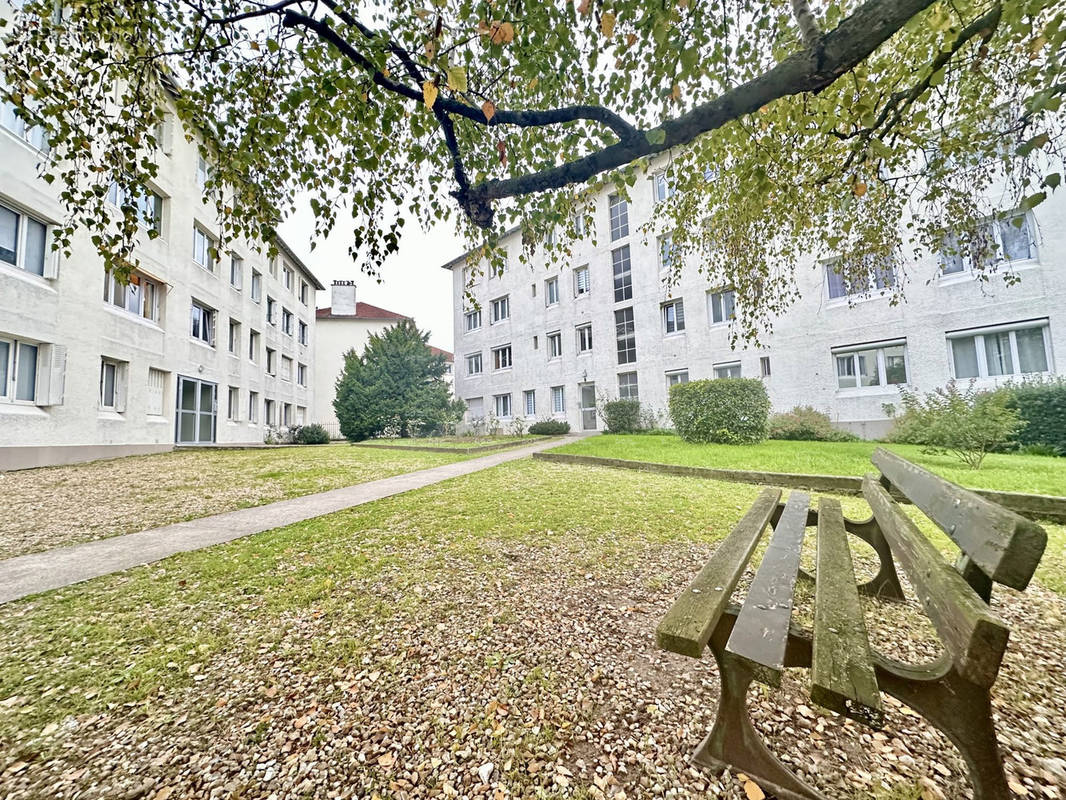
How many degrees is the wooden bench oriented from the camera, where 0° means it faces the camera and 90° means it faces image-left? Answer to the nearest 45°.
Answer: approximately 90°

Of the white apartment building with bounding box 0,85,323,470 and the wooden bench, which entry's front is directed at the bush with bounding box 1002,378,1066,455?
the white apartment building

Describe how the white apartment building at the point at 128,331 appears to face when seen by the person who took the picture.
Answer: facing the viewer and to the right of the viewer

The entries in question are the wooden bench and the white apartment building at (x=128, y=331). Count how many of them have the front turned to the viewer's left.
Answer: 1

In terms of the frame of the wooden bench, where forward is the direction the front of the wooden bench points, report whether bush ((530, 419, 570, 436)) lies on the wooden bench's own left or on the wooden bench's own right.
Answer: on the wooden bench's own right

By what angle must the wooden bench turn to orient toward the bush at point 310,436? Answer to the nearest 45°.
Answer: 0° — it already faces it

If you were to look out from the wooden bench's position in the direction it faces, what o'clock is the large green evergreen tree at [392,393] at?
The large green evergreen tree is roughly at 1 o'clock from the wooden bench.

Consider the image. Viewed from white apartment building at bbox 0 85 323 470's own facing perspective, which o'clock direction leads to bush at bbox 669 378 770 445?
The bush is roughly at 12 o'clock from the white apartment building.

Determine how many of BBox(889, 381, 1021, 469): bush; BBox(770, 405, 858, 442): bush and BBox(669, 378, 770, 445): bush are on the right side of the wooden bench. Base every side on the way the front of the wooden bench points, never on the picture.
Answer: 3

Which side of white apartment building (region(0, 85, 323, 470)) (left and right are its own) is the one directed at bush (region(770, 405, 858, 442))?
front

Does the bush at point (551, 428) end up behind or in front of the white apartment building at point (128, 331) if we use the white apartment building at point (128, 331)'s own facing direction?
in front

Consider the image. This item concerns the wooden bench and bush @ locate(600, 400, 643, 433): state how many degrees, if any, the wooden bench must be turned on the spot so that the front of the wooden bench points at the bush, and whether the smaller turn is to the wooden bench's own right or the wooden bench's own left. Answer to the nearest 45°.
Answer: approximately 45° to the wooden bench's own right

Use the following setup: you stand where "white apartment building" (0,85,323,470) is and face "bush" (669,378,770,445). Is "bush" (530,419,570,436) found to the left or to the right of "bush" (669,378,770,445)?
left

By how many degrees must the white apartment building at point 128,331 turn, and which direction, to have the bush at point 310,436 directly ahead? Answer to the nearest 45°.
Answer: approximately 90° to its left

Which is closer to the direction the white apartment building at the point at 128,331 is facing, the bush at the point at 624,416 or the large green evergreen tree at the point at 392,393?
the bush
